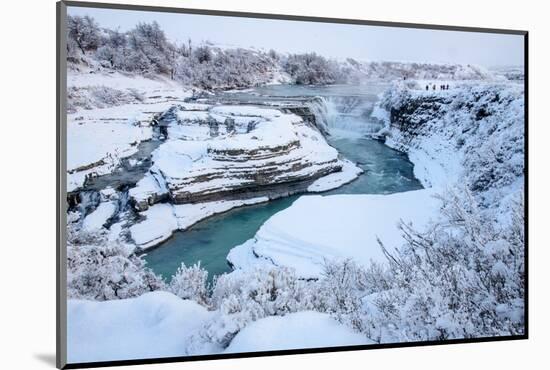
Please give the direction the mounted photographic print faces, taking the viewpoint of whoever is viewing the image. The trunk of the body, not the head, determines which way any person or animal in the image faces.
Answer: facing the viewer and to the right of the viewer
